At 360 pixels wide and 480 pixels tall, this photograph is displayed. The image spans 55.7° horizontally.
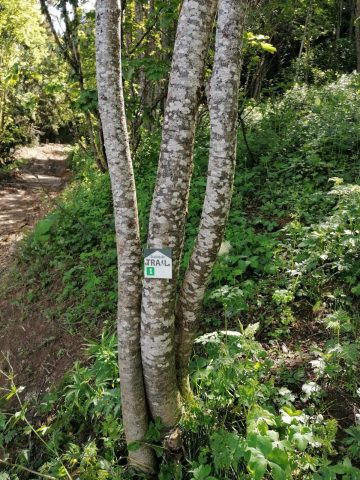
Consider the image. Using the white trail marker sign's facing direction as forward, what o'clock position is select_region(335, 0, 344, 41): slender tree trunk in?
The slender tree trunk is roughly at 7 o'clock from the white trail marker sign.

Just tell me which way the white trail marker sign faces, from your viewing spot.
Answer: facing the viewer

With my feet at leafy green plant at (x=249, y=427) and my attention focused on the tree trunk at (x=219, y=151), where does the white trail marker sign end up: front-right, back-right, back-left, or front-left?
front-left
